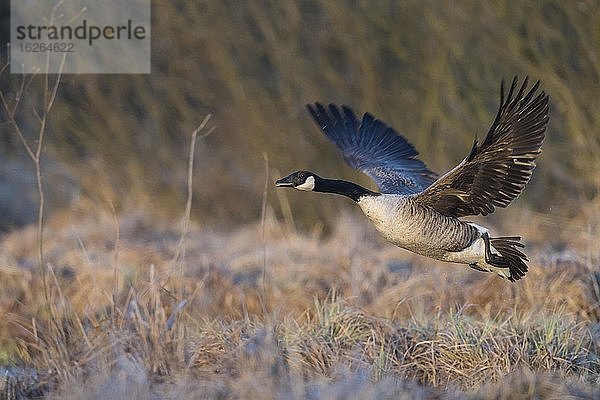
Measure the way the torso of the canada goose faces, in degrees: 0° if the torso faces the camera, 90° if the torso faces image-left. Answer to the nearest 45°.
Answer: approximately 90°
